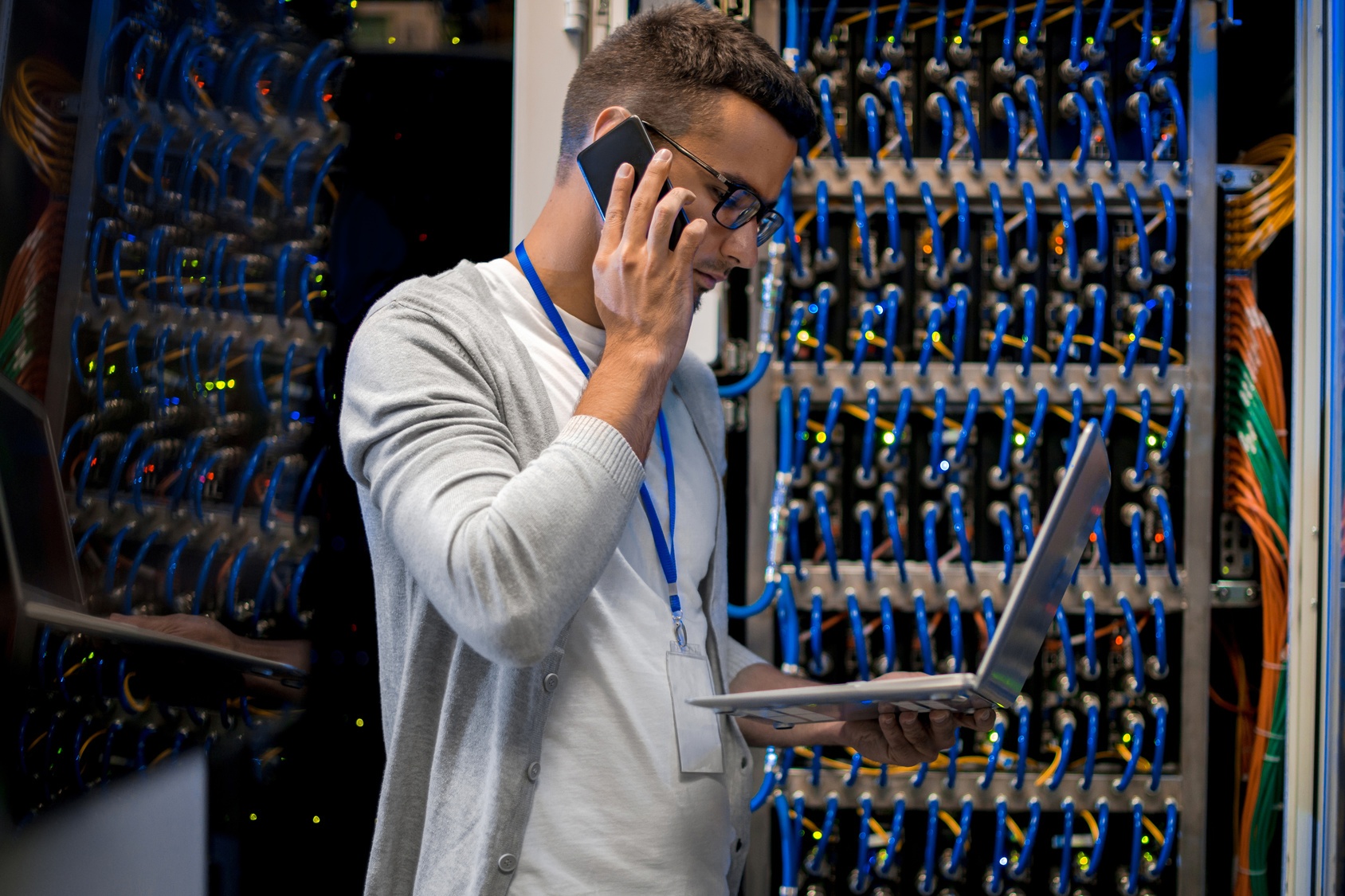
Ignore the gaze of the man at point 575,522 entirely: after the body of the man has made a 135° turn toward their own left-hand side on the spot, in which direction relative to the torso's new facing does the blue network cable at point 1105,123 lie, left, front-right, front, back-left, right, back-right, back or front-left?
front-right

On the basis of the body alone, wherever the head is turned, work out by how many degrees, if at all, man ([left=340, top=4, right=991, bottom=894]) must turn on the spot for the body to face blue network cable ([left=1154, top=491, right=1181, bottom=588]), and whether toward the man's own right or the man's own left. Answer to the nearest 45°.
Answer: approximately 90° to the man's own left

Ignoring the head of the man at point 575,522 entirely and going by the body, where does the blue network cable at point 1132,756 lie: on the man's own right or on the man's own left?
on the man's own left

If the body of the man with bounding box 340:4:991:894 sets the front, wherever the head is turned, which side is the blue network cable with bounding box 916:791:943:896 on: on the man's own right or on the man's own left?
on the man's own left

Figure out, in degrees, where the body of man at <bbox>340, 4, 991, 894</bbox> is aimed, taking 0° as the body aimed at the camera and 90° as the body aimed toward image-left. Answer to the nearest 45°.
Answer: approximately 315°

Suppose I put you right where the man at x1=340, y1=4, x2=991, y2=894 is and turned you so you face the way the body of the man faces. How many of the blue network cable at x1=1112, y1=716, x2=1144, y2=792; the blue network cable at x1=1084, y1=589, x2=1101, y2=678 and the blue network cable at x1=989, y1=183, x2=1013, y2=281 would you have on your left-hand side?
3

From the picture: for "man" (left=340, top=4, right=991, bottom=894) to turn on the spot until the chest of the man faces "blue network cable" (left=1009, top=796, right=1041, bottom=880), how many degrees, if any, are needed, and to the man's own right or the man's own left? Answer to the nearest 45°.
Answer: approximately 90° to the man's own left

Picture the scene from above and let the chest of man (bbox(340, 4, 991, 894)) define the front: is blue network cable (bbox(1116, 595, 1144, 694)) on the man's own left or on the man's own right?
on the man's own left

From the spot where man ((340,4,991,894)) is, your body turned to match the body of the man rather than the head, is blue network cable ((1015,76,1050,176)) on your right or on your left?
on your left

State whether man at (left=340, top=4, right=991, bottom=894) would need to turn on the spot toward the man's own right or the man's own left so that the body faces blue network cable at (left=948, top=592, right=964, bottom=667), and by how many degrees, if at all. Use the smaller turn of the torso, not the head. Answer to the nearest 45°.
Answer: approximately 90° to the man's own left

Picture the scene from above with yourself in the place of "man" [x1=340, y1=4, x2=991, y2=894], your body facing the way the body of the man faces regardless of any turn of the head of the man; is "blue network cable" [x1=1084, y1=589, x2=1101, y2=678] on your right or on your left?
on your left
